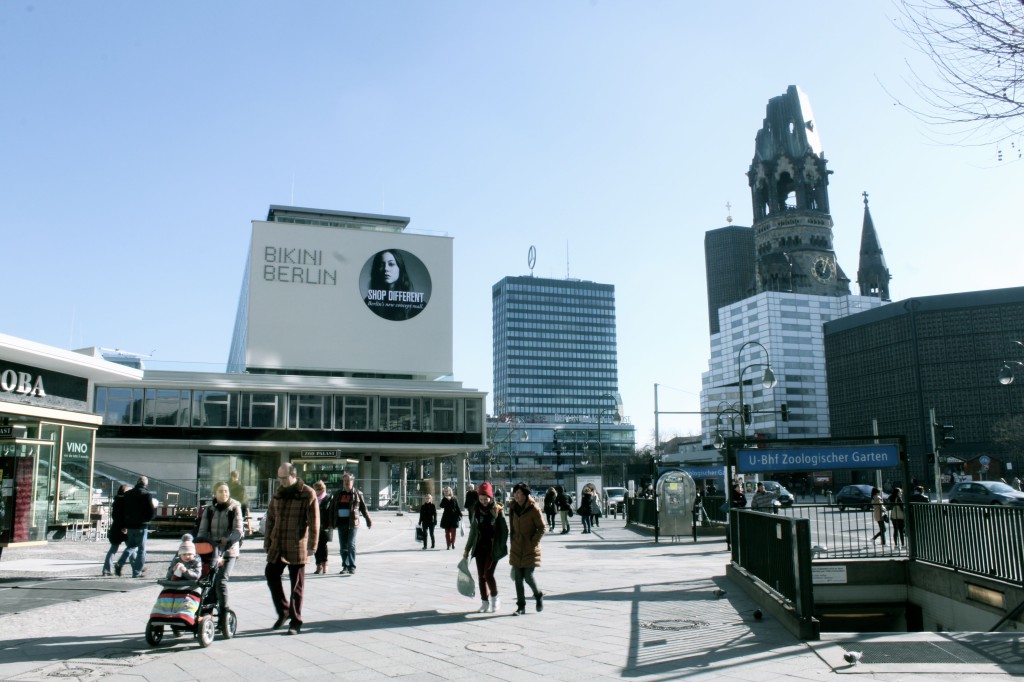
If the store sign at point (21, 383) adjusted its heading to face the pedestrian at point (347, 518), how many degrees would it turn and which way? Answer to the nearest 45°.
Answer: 0° — it already faces them

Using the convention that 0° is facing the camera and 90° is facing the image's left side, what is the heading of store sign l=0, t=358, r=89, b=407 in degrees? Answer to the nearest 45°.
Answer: approximately 315°

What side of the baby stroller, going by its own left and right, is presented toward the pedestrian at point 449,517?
back

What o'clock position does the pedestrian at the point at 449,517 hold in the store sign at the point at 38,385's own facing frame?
The pedestrian is roughly at 11 o'clock from the store sign.

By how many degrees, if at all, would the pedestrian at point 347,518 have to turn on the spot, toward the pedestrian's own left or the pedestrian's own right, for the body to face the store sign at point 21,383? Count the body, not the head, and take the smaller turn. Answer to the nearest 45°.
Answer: approximately 135° to the pedestrian's own right

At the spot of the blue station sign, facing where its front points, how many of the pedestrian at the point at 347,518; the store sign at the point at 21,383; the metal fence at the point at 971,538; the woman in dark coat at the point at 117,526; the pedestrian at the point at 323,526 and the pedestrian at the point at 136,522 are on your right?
5

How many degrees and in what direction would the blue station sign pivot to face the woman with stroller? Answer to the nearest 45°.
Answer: approximately 45° to its right

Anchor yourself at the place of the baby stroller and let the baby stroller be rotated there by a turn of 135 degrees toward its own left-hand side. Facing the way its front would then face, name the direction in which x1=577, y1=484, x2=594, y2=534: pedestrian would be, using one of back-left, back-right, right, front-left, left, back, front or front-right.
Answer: front-left

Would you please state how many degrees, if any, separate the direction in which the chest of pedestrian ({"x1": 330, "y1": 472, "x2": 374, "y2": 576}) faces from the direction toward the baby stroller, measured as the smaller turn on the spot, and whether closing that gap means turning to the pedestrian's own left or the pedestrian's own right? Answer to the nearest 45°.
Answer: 0° — they already face it
